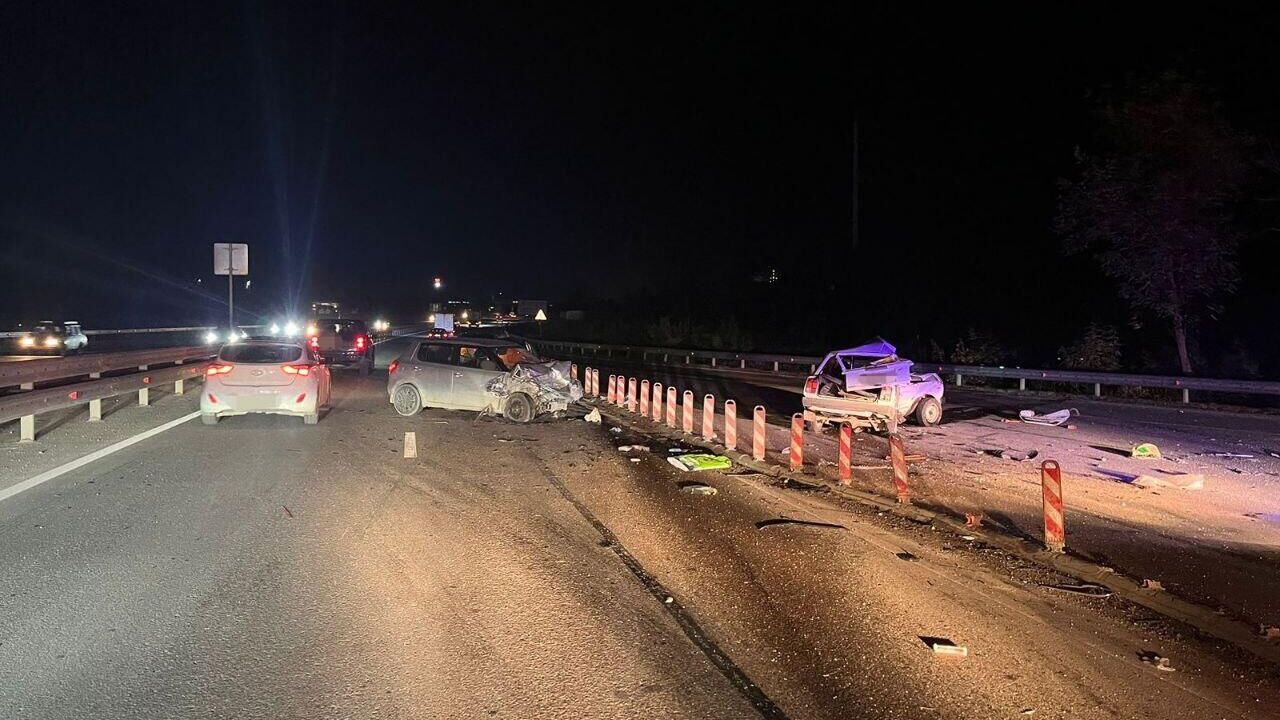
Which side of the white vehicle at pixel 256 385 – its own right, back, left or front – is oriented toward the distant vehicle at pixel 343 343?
front

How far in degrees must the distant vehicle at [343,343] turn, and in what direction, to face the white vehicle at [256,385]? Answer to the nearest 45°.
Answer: approximately 180°

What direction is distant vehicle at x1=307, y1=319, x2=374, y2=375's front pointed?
away from the camera

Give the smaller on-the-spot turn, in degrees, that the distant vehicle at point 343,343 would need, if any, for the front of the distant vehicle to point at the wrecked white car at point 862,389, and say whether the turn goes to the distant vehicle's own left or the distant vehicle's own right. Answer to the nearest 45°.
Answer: approximately 135° to the distant vehicle's own right

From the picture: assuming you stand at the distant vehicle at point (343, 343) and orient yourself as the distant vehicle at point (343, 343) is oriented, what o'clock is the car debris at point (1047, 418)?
The car debris is roughly at 5 o'clock from the distant vehicle.

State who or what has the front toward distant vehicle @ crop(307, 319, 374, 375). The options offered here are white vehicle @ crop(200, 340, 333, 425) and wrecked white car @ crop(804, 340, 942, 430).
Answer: white vehicle @ crop(200, 340, 333, 425)

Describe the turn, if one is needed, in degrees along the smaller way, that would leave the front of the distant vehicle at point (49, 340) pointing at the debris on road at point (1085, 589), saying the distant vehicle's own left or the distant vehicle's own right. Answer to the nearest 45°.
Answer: approximately 45° to the distant vehicle's own left

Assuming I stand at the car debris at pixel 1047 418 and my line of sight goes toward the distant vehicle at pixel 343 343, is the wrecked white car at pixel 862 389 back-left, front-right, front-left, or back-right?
front-left

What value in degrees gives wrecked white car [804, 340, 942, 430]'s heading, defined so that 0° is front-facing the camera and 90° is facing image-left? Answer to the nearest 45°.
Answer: approximately 225°

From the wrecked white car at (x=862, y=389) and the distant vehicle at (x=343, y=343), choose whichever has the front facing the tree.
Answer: the wrecked white car

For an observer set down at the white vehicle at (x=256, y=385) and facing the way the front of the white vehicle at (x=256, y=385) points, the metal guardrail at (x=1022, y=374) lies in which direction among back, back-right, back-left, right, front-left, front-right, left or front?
right

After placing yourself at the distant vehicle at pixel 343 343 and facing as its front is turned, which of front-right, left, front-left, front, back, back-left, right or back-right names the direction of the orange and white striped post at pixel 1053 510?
back

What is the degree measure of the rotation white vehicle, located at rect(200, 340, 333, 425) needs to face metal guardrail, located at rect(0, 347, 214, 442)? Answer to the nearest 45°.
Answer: approximately 45° to its left

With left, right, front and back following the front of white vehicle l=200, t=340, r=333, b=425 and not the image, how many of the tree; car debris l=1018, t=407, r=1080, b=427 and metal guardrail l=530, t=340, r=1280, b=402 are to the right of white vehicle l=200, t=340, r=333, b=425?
3

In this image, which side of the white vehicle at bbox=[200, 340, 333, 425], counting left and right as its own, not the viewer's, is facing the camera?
back
